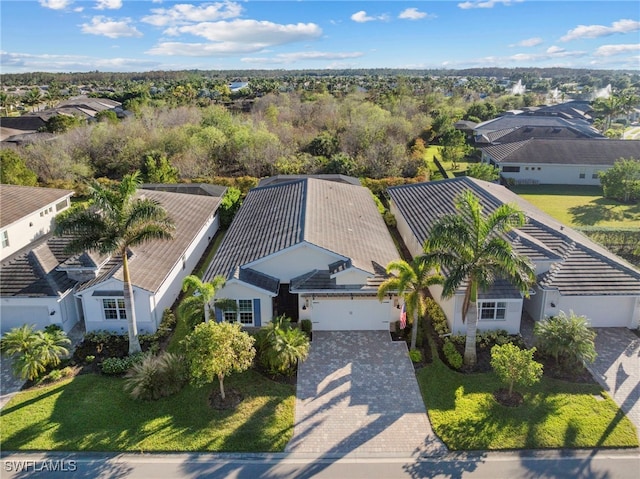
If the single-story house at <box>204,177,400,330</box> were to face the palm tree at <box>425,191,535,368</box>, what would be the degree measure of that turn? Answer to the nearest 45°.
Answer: approximately 45° to its left

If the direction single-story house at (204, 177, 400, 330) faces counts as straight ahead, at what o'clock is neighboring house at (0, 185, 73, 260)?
The neighboring house is roughly at 4 o'clock from the single-story house.

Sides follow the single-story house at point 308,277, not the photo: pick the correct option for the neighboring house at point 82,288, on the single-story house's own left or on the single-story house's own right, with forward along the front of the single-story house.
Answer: on the single-story house's own right

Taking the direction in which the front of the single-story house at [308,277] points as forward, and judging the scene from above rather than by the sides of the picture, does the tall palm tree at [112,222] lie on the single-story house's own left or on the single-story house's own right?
on the single-story house's own right

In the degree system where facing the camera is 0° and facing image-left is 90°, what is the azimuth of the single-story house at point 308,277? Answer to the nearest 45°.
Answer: approximately 0°

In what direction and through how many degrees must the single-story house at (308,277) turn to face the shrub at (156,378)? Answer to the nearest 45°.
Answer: approximately 45° to its right

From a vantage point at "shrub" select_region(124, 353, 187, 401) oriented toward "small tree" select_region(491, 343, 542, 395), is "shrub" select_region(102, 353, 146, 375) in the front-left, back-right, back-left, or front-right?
back-left

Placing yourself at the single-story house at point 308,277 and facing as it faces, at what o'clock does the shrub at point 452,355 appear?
The shrub is roughly at 10 o'clock from the single-story house.

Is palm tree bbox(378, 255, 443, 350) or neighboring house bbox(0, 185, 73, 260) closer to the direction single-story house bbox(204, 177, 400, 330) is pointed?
the palm tree

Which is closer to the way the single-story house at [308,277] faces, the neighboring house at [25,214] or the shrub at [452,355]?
the shrub

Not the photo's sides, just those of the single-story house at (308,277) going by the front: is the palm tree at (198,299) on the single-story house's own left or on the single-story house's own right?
on the single-story house's own right
